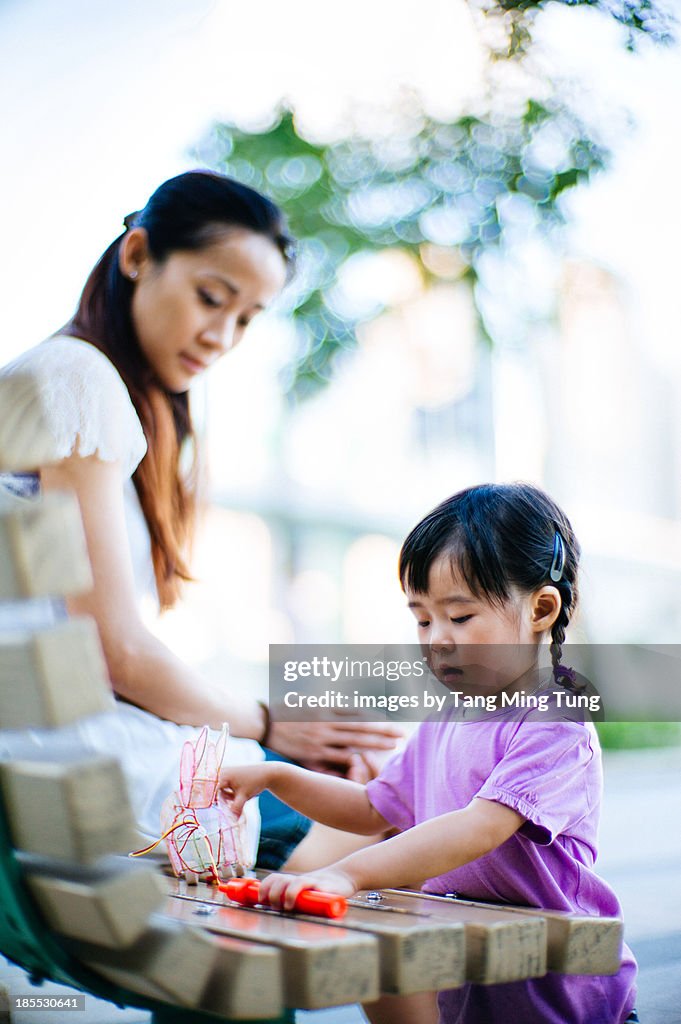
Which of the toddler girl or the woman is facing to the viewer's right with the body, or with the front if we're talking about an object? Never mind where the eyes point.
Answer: the woman

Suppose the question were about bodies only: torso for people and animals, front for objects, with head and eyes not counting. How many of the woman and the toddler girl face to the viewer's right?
1

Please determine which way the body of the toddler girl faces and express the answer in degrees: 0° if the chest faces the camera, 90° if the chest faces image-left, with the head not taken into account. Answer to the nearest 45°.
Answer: approximately 45°

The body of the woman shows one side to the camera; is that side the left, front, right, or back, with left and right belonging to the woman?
right
